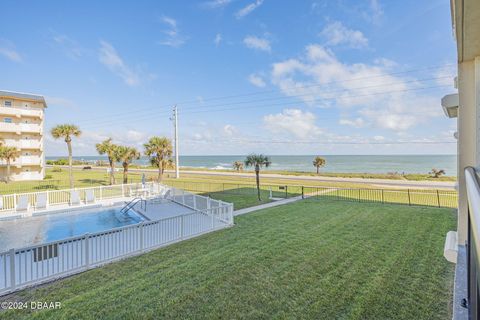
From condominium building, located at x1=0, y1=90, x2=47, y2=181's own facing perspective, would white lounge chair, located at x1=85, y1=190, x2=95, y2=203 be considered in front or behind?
in front

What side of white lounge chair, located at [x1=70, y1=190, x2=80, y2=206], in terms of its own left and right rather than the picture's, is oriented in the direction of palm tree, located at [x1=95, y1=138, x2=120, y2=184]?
back

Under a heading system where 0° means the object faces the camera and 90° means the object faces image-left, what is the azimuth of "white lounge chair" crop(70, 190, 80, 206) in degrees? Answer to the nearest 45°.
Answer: approximately 0°

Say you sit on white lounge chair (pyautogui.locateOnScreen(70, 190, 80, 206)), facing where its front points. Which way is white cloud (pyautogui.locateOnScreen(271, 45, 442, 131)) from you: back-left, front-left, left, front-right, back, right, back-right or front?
left

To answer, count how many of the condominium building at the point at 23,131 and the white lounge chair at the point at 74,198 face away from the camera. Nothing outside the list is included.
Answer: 0

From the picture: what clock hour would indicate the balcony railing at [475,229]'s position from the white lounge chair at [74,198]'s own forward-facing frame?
The balcony railing is roughly at 12 o'clock from the white lounge chair.

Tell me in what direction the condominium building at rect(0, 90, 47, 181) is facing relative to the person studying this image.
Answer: facing the viewer and to the right of the viewer
